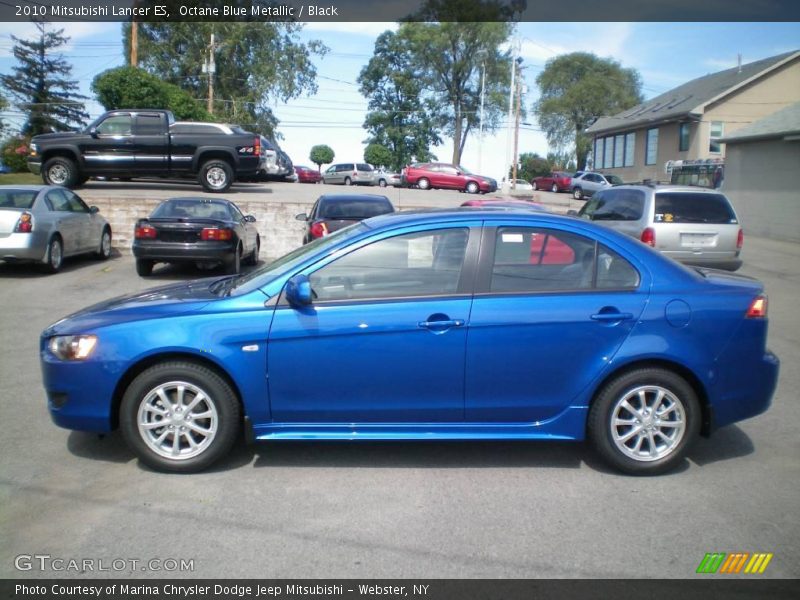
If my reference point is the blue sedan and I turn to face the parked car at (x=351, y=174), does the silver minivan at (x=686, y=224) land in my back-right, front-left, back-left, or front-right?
front-right

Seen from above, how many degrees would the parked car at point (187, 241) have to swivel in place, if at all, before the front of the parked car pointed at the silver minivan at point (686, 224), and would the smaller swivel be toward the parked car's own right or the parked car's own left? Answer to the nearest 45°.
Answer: approximately 90° to the parked car's own right

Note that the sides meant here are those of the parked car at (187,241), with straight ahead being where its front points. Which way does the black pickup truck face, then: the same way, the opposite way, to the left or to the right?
to the left

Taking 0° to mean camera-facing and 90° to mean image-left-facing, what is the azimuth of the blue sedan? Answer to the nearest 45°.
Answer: approximately 90°

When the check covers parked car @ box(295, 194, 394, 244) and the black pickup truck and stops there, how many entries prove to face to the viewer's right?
0

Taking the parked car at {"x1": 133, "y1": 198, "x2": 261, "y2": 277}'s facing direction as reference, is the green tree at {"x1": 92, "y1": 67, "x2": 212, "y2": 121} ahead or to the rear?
ahead

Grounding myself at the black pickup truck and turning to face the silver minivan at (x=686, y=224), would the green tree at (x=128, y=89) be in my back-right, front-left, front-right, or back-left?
back-left

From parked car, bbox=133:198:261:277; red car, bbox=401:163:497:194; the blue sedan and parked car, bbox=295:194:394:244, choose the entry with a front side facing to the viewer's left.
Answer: the blue sedan

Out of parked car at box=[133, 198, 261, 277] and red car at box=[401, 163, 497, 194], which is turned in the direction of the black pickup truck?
the parked car

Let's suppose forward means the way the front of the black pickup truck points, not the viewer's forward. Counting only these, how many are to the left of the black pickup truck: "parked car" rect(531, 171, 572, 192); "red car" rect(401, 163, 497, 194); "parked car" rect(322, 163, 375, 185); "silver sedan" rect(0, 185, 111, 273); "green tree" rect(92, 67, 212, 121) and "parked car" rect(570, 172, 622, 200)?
1

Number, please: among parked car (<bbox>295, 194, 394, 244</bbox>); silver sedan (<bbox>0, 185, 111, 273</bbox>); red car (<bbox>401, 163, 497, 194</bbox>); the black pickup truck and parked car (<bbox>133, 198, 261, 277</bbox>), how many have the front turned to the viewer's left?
1

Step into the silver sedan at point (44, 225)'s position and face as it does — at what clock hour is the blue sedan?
The blue sedan is roughly at 4 o'clock from the silver sedan.

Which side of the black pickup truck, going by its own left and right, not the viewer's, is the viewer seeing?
left

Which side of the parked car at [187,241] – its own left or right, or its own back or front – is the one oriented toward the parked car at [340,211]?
right

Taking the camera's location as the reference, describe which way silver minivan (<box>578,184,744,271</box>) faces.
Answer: facing away from the viewer and to the left of the viewer

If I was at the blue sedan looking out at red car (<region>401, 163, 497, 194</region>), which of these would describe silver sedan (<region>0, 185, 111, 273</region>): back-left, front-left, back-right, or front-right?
front-left

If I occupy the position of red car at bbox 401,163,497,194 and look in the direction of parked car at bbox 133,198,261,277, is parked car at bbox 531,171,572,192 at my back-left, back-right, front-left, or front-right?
back-left

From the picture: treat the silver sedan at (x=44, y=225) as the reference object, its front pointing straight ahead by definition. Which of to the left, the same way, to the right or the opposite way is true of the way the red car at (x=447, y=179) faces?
to the right

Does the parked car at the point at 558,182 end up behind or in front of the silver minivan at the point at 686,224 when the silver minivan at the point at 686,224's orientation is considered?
in front

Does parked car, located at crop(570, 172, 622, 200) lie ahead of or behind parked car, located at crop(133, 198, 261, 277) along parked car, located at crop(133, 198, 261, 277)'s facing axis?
ahead

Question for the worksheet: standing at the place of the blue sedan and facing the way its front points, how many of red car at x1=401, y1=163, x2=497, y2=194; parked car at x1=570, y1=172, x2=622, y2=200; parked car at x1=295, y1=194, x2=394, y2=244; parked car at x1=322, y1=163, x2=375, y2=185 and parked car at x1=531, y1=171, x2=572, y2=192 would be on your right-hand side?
5

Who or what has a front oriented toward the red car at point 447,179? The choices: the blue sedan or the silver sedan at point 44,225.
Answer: the silver sedan
